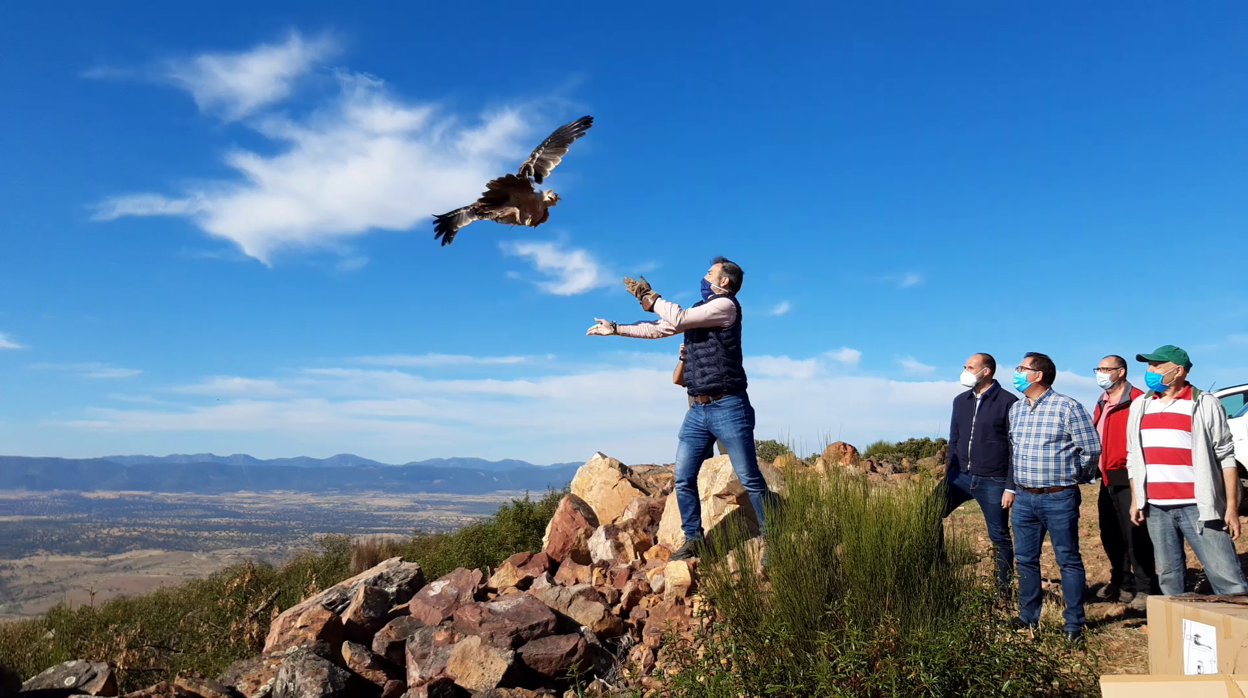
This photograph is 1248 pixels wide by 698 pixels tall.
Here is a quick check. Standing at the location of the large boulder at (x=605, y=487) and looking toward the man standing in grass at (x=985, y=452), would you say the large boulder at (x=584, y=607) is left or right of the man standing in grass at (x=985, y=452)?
right

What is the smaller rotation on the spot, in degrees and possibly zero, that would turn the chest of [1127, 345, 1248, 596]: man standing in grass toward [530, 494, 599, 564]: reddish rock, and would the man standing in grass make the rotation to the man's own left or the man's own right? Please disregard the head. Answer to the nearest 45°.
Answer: approximately 45° to the man's own right

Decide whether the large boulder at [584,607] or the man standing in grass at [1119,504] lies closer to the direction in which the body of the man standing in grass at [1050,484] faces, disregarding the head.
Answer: the large boulder

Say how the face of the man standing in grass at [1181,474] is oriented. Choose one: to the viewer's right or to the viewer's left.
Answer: to the viewer's left

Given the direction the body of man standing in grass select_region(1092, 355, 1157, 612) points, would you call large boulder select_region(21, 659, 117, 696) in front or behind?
in front

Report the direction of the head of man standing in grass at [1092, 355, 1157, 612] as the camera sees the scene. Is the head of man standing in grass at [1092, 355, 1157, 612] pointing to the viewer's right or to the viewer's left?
to the viewer's left

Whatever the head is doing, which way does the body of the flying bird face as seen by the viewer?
to the viewer's right

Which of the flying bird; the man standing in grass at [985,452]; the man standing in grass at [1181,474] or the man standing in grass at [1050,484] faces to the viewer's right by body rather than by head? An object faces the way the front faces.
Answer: the flying bird

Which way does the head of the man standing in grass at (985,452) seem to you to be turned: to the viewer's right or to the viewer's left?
to the viewer's left

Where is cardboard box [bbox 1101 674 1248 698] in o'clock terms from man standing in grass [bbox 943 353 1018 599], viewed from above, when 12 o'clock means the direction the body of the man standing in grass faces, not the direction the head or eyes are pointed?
The cardboard box is roughly at 10 o'clock from the man standing in grass.
